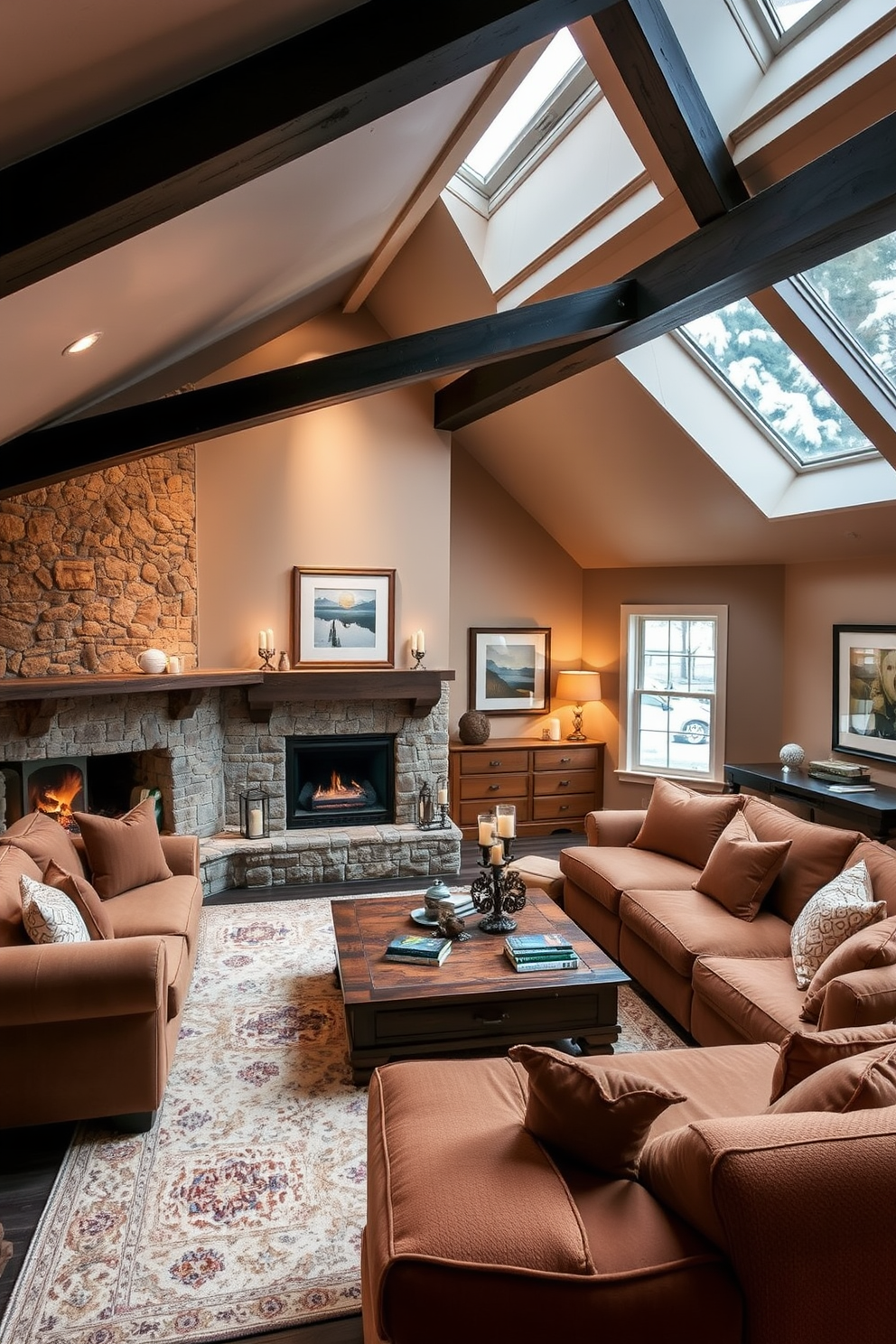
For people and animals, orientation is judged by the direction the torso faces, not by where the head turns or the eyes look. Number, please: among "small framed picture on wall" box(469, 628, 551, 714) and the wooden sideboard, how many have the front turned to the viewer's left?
0

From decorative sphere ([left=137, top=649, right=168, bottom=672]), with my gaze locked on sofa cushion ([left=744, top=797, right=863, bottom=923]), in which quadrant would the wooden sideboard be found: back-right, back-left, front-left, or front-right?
front-left

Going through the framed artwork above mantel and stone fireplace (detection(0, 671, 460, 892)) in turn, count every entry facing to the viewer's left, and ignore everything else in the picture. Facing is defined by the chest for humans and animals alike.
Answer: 0

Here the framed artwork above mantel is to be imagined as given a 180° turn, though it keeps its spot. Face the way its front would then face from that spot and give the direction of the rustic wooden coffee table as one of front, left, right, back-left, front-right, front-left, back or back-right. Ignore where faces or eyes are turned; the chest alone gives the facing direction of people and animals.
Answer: back

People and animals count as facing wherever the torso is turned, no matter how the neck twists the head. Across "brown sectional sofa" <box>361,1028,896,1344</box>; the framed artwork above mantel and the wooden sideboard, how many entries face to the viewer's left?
1

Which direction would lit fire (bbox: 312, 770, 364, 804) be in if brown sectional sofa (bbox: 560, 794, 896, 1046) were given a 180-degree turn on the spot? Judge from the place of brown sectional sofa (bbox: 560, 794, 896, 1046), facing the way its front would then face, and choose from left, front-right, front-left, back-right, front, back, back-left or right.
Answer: left

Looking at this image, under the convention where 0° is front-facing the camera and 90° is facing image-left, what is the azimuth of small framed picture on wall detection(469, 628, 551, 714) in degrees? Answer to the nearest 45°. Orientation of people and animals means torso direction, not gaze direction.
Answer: approximately 0°

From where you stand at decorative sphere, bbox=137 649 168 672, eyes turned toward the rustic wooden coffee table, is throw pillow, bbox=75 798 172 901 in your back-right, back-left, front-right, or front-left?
front-right

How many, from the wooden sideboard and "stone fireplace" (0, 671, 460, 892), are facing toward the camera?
2

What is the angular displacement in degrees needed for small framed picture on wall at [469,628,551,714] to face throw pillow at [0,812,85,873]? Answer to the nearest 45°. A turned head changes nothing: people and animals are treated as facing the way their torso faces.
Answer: approximately 45° to its right

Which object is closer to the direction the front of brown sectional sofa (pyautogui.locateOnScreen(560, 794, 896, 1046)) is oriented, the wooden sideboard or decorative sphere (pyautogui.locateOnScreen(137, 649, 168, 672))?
the decorative sphere

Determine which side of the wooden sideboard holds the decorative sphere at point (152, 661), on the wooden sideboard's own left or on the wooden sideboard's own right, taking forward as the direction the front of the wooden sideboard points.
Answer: on the wooden sideboard's own right

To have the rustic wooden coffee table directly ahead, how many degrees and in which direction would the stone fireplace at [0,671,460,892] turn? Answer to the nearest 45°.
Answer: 0° — it already faces it

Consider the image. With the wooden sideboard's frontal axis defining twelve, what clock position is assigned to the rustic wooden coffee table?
The rustic wooden coffee table is roughly at 12 o'clock from the wooden sideboard.

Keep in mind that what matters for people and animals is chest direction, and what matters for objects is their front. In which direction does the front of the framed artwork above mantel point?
toward the camera

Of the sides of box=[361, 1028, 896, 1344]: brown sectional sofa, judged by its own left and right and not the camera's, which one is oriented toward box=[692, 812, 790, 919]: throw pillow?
right

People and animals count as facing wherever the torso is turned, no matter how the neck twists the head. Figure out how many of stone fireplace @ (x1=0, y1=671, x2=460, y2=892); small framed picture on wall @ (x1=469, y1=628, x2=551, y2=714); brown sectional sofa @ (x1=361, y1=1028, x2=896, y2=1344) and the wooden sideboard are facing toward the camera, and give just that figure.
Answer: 3

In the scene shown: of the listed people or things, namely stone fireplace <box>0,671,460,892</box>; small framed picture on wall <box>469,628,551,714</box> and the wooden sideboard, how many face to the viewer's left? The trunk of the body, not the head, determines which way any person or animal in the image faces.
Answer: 0

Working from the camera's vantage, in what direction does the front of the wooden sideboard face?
facing the viewer

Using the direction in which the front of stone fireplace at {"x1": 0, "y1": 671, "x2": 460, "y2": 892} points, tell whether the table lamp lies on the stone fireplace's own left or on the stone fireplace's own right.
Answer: on the stone fireplace's own left

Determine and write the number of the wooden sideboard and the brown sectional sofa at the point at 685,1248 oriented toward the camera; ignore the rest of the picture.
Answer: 1
